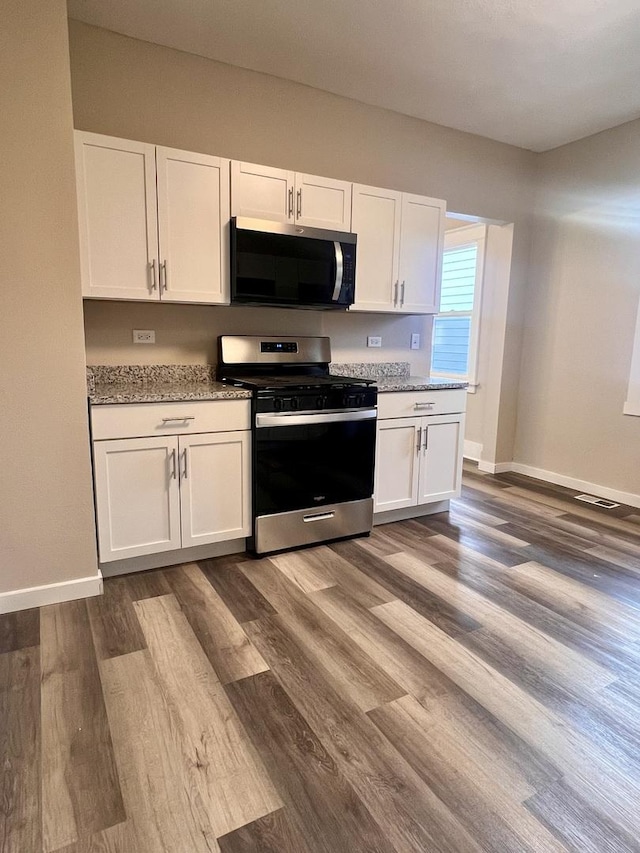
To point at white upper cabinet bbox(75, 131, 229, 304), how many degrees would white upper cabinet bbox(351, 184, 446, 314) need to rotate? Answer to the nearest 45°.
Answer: approximately 90° to its right

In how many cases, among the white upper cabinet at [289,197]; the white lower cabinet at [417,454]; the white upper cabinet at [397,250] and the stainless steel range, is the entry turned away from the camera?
0

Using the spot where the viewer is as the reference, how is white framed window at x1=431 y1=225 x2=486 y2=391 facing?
facing the viewer and to the left of the viewer

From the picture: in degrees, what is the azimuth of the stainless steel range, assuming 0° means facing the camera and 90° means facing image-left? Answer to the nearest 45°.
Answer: approximately 315°

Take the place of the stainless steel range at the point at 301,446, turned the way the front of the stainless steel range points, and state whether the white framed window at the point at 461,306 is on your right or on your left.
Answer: on your left

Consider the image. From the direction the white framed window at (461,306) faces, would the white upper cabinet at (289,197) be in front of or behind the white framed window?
in front

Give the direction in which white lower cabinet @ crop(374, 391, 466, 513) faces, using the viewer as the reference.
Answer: facing the viewer and to the right of the viewer

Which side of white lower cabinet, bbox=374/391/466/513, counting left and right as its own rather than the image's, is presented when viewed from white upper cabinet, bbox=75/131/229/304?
right
